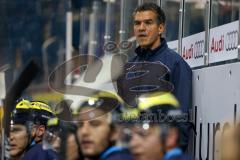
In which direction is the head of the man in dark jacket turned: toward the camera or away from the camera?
toward the camera

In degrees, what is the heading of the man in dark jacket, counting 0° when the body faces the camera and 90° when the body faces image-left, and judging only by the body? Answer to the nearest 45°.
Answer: approximately 45°
